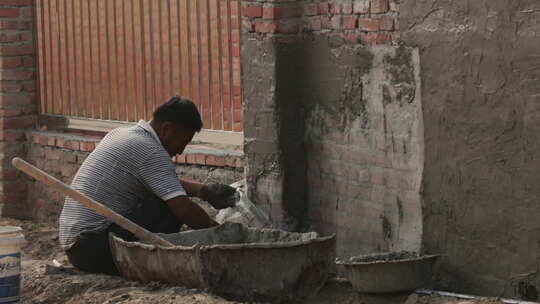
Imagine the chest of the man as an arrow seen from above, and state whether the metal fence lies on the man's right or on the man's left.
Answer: on the man's left

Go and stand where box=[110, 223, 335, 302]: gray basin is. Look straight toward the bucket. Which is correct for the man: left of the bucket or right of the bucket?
right

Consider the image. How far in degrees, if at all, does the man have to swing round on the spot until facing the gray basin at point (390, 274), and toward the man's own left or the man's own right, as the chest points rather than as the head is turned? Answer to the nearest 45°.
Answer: approximately 45° to the man's own right

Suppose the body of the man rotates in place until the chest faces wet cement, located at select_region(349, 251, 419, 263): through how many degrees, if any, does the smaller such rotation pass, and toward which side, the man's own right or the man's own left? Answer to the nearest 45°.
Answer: approximately 45° to the man's own right

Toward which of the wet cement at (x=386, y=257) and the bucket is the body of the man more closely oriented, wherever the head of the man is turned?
the wet cement

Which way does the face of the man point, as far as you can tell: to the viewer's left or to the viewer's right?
to the viewer's right

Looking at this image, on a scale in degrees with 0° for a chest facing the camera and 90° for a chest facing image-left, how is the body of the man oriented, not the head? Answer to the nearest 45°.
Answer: approximately 270°

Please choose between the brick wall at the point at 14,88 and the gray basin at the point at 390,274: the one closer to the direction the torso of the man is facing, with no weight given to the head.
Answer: the gray basin
